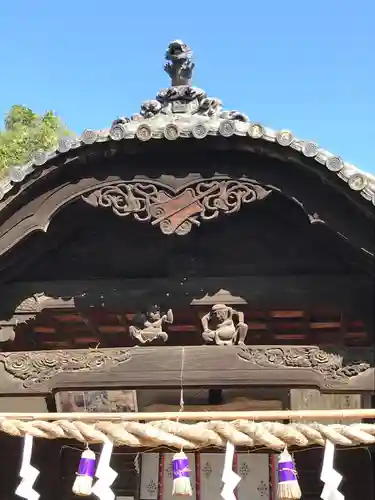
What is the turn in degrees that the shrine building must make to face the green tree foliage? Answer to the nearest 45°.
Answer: approximately 180°

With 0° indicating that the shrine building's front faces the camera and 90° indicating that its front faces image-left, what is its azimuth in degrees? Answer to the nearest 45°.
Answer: approximately 0°
